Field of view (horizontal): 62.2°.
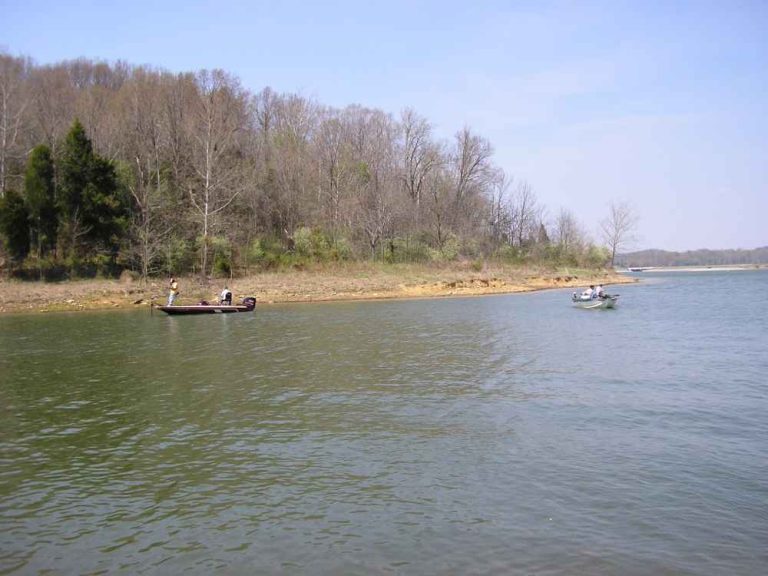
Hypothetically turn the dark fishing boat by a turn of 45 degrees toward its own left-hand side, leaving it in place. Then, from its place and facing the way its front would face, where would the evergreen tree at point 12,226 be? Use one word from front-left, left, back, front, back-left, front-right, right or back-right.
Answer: right

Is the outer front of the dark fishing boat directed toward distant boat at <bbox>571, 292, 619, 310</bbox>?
no

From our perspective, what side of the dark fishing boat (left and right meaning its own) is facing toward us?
left
